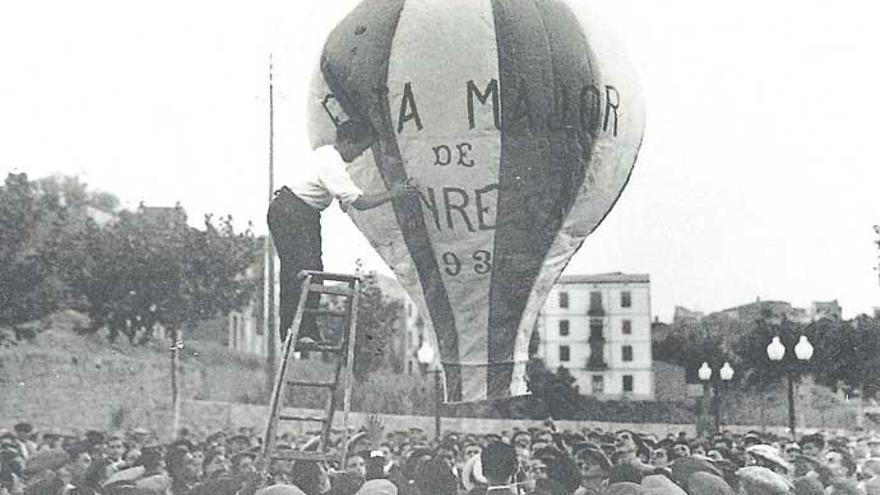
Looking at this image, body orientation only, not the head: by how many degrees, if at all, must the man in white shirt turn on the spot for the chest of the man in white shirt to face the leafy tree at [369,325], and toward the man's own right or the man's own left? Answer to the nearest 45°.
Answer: approximately 90° to the man's own left

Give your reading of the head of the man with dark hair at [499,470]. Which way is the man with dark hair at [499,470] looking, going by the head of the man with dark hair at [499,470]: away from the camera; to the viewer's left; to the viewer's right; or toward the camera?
away from the camera

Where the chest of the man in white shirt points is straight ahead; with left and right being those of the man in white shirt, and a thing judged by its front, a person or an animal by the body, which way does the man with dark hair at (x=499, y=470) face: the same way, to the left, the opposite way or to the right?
to the left

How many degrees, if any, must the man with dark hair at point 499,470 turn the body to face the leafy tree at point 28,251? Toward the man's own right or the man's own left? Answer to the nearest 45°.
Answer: approximately 45° to the man's own left

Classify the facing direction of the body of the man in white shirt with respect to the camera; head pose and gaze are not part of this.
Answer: to the viewer's right

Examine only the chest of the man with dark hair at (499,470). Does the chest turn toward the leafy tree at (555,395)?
yes

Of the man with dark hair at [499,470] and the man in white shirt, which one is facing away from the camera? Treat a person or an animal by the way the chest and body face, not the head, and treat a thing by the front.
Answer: the man with dark hair

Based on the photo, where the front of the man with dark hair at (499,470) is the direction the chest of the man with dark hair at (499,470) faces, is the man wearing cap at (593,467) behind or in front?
in front

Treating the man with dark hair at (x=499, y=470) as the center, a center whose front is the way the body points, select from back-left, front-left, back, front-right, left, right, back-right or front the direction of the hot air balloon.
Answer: front

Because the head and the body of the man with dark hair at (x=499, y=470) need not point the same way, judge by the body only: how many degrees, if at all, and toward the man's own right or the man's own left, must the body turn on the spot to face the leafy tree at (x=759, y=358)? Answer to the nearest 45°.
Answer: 0° — they already face it

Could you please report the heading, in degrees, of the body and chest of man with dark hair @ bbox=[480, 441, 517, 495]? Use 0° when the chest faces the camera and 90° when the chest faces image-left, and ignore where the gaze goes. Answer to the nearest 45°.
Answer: approximately 180°

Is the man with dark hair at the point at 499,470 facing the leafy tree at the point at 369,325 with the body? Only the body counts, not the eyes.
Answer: yes

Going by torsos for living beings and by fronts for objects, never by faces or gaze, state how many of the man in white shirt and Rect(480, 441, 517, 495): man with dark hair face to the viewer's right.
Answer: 1
